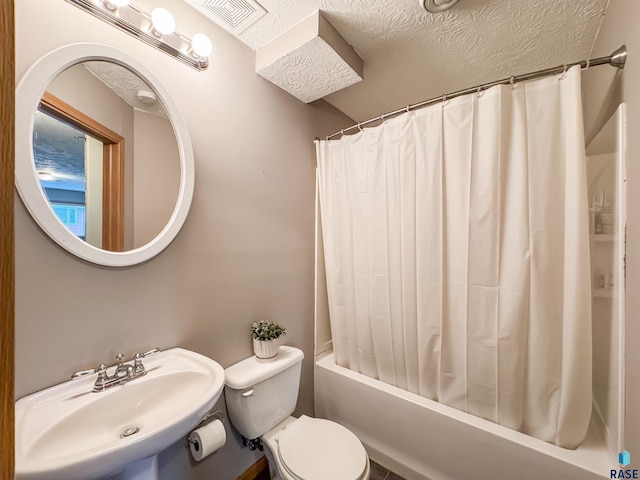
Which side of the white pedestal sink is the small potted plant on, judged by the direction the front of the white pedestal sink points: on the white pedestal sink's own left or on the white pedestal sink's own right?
on the white pedestal sink's own left

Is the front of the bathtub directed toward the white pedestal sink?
yes

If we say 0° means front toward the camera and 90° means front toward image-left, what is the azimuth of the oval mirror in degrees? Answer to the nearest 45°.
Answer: approximately 315°

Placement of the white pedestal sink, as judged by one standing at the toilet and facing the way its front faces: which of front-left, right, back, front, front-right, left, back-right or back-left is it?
right
